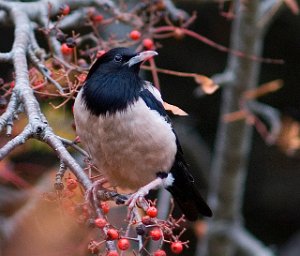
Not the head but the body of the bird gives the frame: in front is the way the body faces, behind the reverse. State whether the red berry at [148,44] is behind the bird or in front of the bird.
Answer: behind

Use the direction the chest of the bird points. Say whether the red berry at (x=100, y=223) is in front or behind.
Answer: in front

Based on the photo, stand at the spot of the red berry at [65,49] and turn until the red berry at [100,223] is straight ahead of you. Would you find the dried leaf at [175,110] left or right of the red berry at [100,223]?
left

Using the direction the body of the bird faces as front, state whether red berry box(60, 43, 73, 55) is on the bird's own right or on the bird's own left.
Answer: on the bird's own right

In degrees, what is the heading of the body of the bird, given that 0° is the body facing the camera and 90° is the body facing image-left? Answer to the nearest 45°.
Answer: approximately 45°
